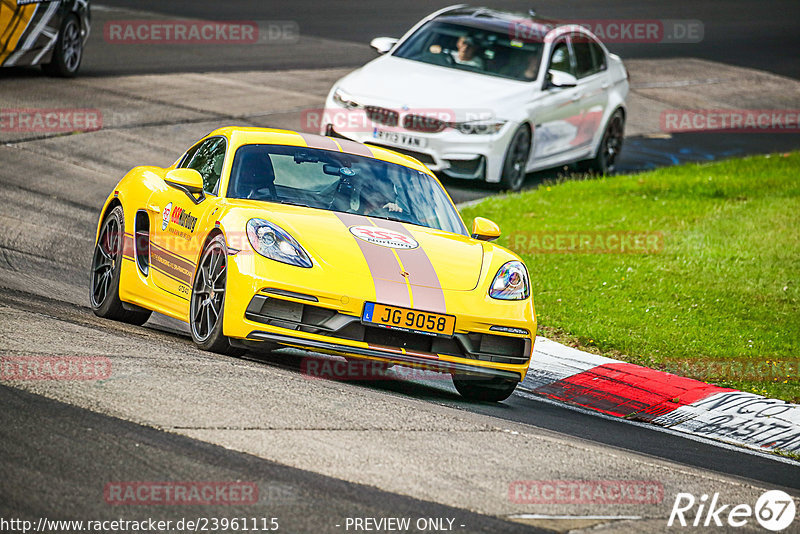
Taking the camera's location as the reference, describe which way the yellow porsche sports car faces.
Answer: facing the viewer and to the right of the viewer

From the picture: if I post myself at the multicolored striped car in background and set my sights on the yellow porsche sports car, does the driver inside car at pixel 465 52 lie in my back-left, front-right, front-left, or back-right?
front-left

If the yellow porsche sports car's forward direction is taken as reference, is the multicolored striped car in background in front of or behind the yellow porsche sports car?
behind

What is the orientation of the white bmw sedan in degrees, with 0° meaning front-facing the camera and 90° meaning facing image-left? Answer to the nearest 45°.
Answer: approximately 45°

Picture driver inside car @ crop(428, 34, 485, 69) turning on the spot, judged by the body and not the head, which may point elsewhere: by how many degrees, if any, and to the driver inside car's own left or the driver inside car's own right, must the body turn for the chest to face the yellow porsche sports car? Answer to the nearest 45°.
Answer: approximately 45° to the driver inside car's own left

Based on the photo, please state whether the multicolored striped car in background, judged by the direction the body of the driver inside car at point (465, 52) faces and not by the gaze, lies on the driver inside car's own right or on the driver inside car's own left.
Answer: on the driver inside car's own right

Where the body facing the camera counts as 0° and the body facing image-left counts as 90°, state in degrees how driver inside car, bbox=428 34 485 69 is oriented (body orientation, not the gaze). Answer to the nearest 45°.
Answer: approximately 45°

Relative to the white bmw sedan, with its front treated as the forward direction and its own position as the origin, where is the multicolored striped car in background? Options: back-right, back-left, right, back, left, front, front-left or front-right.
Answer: front-right

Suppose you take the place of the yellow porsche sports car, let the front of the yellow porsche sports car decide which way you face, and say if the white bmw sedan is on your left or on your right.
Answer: on your left

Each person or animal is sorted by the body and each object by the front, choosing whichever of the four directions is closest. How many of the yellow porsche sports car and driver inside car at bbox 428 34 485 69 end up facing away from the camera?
0

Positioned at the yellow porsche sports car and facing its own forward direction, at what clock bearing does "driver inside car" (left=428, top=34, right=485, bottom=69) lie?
The driver inside car is roughly at 8 o'clock from the yellow porsche sports car.

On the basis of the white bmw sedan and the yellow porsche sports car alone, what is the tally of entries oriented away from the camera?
0
